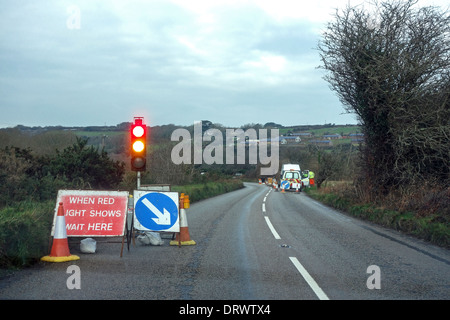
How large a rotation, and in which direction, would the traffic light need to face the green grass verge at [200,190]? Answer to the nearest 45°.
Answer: approximately 180°

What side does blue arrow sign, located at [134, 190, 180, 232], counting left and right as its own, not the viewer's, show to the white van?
back

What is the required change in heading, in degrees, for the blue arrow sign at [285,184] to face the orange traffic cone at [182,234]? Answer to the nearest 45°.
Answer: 0° — it already faces it

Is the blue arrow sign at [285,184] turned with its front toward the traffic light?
yes

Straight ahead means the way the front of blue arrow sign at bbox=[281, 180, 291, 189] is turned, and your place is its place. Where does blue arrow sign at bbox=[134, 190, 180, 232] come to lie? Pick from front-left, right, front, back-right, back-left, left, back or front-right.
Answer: front

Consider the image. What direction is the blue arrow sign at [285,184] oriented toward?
toward the camera

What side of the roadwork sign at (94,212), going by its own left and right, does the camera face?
front

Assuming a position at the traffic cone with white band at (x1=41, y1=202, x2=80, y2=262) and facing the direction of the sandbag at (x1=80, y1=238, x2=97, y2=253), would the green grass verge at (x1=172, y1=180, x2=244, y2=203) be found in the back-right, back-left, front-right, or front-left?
front-left

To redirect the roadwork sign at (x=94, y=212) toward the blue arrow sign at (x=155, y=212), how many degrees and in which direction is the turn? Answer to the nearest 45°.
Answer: approximately 90° to its left

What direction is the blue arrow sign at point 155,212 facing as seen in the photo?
toward the camera

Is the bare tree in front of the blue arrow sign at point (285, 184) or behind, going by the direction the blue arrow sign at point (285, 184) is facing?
in front

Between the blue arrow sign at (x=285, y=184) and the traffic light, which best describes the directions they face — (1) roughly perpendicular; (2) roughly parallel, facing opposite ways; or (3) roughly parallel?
roughly parallel
